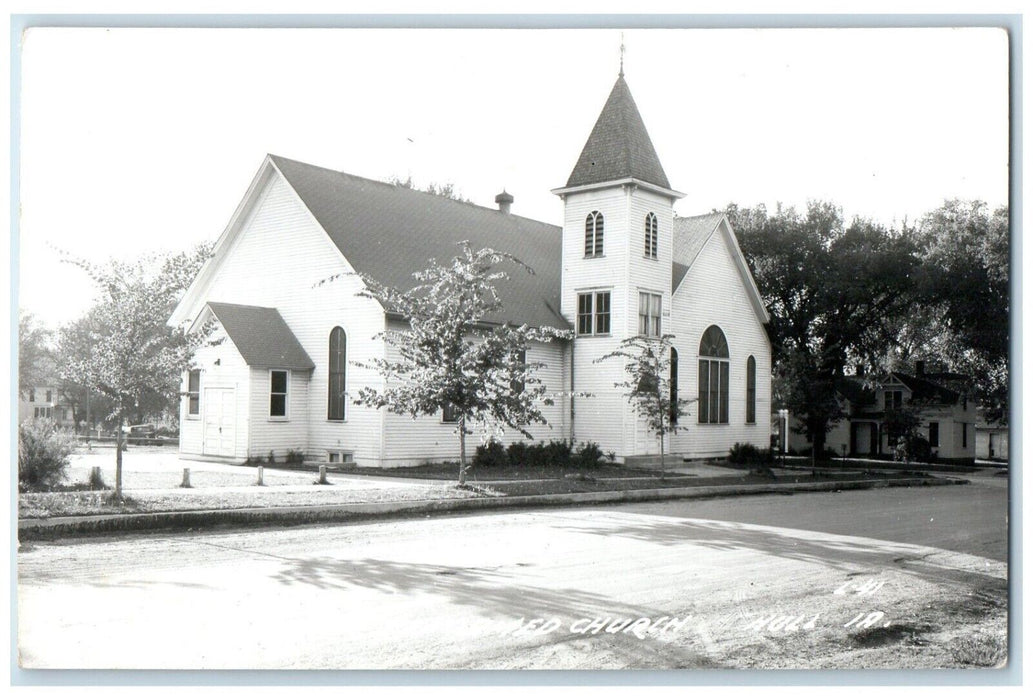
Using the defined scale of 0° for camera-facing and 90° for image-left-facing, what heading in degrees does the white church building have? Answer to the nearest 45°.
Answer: approximately 315°

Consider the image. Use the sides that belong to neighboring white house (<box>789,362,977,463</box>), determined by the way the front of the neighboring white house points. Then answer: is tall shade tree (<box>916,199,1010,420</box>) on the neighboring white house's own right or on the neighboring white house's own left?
on the neighboring white house's own left

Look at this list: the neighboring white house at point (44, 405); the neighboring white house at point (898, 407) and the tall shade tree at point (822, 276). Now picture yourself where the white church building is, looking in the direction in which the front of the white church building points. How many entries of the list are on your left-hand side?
2

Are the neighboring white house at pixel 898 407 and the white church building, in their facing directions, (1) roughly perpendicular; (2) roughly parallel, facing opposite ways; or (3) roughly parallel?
roughly perpendicular
